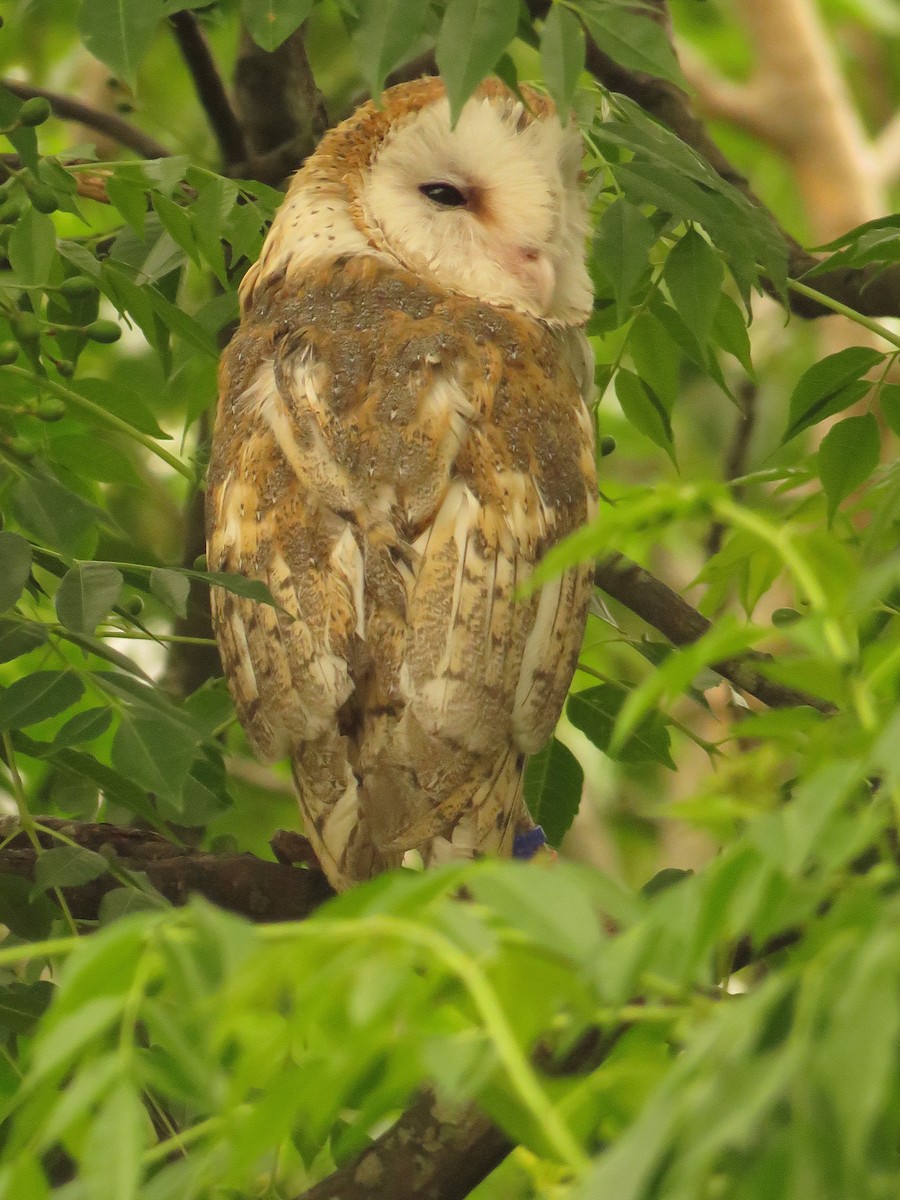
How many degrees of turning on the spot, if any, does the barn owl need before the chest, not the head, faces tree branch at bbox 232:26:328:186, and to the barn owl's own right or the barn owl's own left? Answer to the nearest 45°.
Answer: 0° — it already faces it

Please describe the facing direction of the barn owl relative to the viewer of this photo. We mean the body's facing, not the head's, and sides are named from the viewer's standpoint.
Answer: facing away from the viewer

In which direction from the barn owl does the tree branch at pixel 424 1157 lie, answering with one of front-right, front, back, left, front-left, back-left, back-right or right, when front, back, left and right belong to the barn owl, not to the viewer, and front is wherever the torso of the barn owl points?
back
